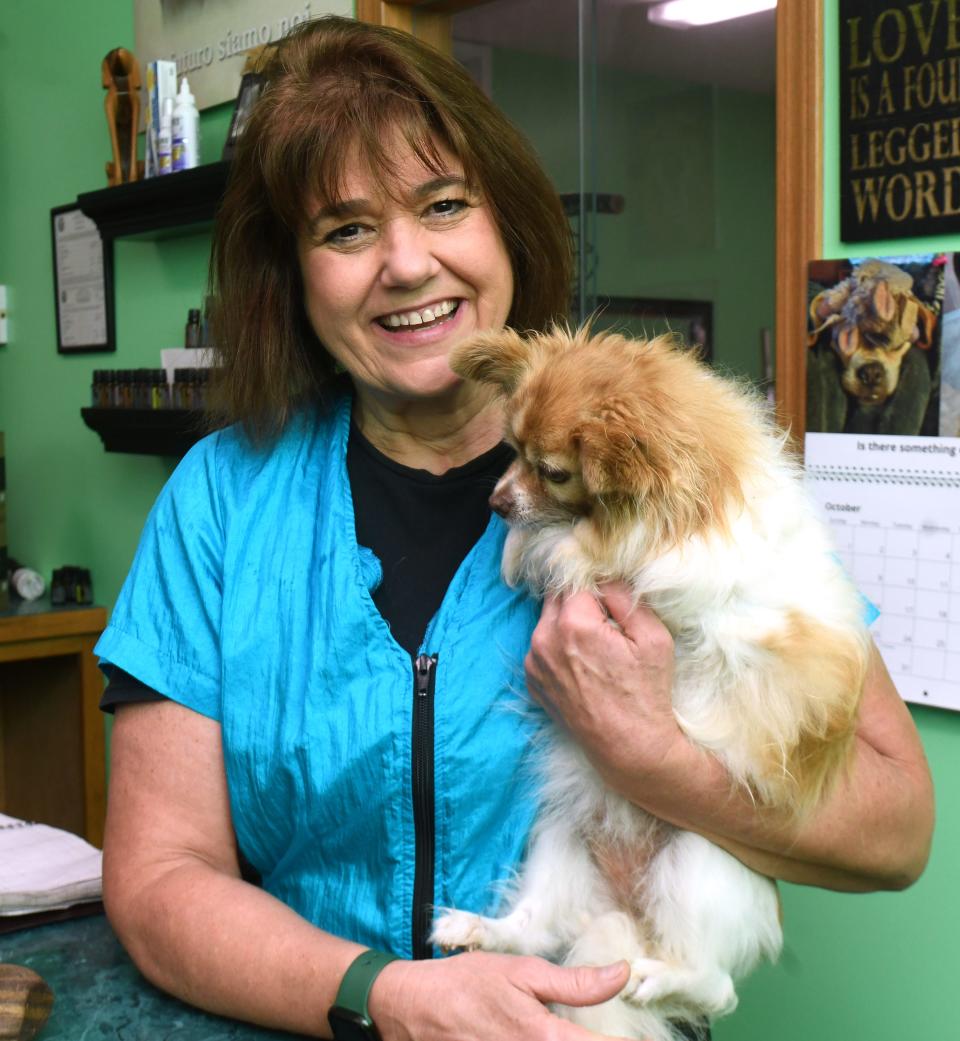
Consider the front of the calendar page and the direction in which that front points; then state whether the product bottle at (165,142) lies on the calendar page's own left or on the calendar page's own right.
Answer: on the calendar page's own right

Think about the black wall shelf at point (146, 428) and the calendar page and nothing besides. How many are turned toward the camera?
2

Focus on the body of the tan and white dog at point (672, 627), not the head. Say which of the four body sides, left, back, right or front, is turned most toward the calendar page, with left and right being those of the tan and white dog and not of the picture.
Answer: back

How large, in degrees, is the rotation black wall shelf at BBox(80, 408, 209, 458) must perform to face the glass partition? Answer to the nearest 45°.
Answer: approximately 45° to its left

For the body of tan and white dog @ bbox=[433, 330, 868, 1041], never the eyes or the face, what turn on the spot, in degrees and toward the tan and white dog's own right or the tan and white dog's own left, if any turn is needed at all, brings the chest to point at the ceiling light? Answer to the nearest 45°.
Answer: approximately 135° to the tan and white dog's own right

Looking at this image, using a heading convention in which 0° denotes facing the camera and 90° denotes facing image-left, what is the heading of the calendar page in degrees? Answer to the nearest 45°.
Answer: approximately 0°

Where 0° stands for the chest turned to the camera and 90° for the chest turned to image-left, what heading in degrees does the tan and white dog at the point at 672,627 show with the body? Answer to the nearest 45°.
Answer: approximately 45°

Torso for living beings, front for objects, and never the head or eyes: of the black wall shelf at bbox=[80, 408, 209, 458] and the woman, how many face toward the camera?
2
